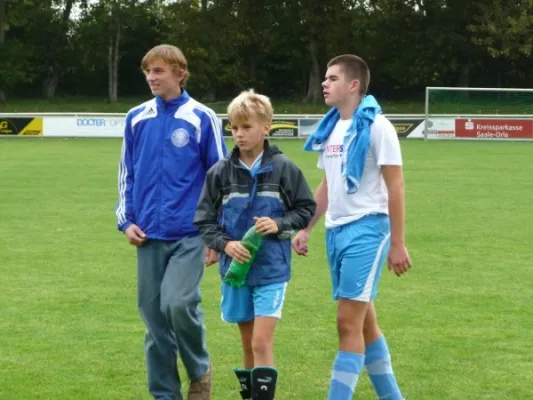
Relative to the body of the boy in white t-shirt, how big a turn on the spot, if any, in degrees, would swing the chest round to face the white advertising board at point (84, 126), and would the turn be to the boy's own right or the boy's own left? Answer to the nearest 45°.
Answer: approximately 135° to the boy's own right

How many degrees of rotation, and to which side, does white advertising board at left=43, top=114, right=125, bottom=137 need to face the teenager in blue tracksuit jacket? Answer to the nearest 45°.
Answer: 0° — it already faces them

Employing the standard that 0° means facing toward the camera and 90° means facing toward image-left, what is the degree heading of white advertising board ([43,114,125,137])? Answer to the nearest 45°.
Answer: approximately 0°

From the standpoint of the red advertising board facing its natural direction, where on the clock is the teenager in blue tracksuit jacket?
The teenager in blue tracksuit jacket is roughly at 12 o'clock from the red advertising board.

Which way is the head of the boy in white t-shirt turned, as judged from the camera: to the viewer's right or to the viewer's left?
to the viewer's left

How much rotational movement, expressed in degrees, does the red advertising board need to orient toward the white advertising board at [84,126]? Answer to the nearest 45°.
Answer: approximately 90° to its right

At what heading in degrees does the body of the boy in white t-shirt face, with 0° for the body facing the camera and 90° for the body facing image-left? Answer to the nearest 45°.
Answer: approximately 45°

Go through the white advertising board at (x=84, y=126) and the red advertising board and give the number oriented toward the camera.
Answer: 2

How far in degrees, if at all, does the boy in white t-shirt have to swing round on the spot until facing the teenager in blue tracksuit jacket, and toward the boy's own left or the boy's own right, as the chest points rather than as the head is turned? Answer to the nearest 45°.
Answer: approximately 45° to the boy's own right

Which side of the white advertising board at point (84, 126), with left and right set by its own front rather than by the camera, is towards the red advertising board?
left

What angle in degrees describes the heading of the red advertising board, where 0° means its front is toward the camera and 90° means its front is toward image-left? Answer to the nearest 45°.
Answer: approximately 0°
